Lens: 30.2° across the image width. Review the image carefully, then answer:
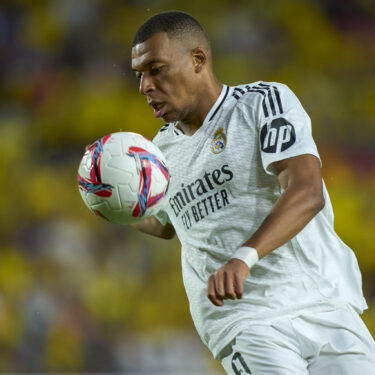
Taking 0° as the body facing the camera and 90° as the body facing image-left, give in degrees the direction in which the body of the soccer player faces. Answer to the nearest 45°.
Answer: approximately 45°
